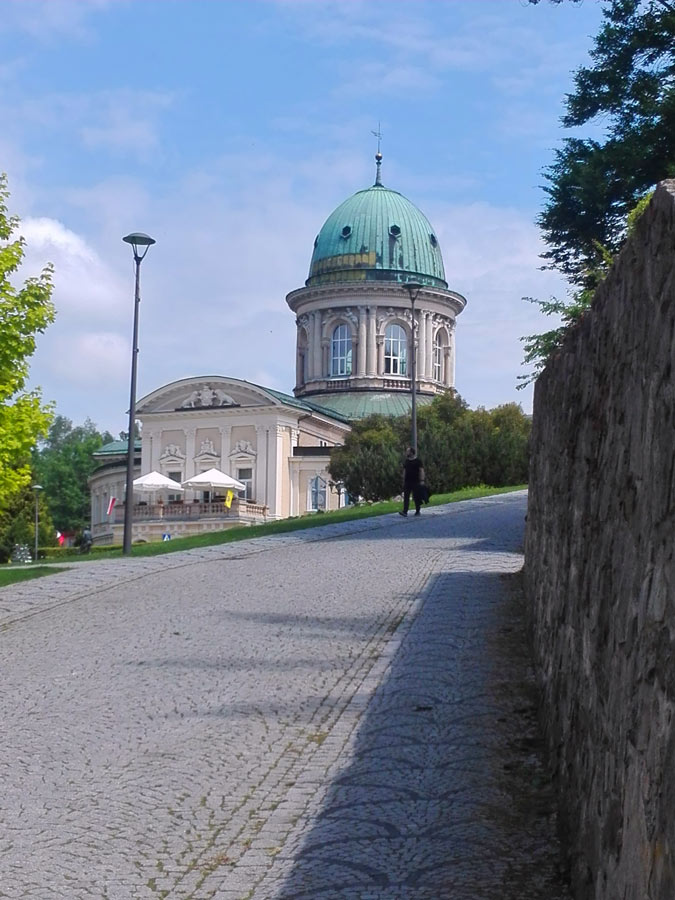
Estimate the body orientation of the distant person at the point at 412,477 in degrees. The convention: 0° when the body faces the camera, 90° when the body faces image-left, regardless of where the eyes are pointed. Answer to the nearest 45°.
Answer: approximately 0°
